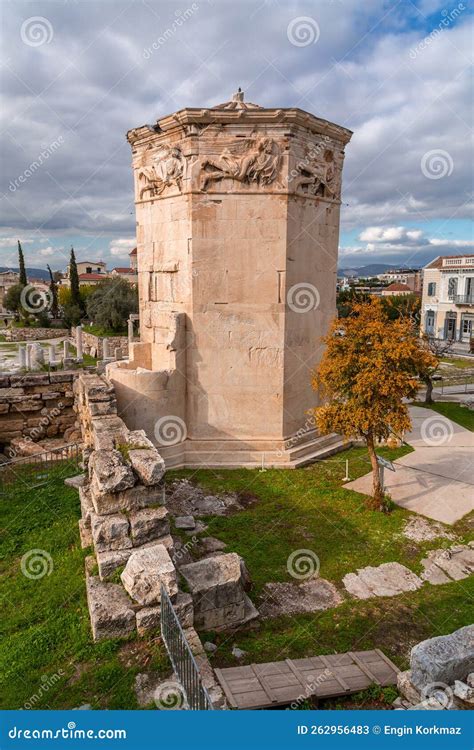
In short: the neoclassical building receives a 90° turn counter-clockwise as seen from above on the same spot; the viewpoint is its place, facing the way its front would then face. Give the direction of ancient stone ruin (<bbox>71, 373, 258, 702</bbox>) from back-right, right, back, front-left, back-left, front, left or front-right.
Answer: front-right

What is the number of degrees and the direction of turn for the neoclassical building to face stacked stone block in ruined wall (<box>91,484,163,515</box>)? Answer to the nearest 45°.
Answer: approximately 45° to its left

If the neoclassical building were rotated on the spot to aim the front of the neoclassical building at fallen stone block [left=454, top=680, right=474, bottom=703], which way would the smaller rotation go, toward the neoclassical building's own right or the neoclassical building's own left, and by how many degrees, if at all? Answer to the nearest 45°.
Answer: approximately 45° to the neoclassical building's own left

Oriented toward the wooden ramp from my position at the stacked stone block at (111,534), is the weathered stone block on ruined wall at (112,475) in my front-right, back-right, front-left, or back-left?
back-left

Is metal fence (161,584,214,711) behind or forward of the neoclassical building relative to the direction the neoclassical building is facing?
forward

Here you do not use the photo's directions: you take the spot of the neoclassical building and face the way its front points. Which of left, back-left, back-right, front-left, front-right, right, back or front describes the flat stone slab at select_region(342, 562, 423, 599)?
front-left

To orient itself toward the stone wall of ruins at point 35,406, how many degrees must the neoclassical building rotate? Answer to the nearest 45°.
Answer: approximately 45° to its right

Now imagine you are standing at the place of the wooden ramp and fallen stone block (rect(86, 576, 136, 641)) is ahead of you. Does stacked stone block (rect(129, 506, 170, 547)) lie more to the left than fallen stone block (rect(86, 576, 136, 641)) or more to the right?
right

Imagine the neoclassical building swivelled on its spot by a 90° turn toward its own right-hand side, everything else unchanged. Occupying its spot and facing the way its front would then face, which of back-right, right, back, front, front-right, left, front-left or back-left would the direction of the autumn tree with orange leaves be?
back-left

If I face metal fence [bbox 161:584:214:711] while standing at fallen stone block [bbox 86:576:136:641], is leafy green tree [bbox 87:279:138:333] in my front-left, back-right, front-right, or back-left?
back-left

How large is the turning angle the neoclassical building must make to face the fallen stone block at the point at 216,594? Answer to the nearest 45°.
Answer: approximately 45° to its left

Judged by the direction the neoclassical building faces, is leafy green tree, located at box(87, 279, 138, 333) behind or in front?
in front

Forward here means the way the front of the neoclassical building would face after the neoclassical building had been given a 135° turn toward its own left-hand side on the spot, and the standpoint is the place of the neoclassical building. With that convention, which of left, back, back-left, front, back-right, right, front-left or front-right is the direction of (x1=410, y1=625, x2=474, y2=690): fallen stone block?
right

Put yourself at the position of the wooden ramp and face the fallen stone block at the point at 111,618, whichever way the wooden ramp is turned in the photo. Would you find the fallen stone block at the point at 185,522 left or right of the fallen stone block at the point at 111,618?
right

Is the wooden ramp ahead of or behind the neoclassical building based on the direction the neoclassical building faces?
ahead
